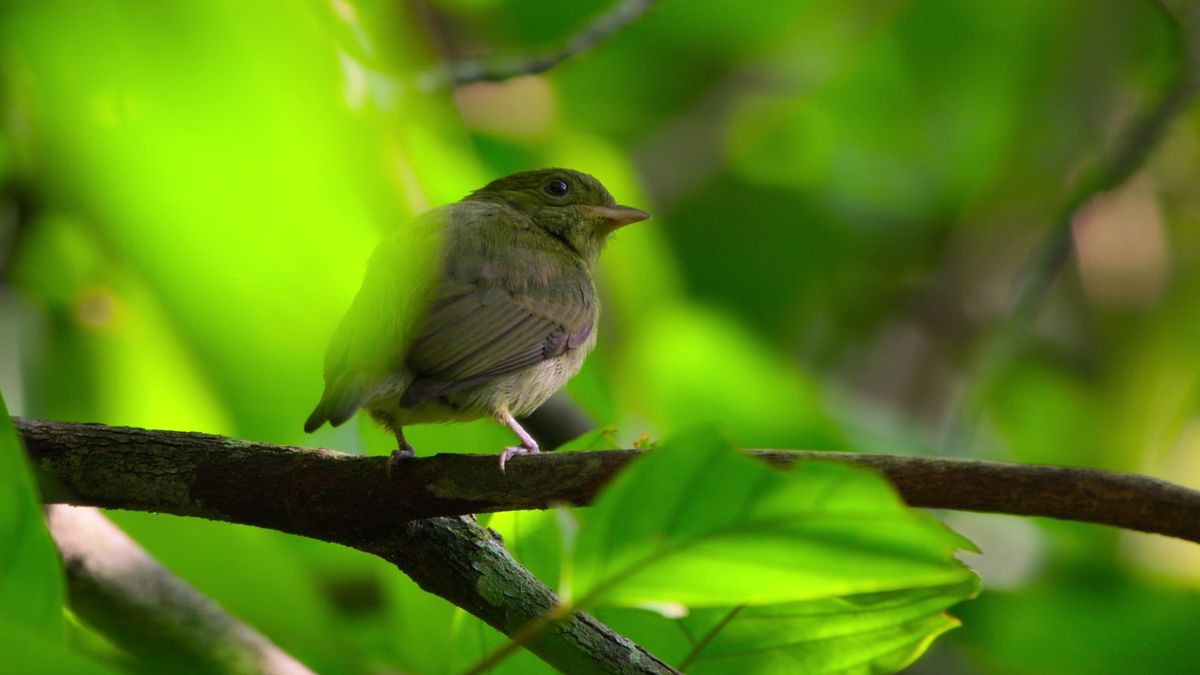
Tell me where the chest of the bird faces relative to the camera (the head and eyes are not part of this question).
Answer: to the viewer's right

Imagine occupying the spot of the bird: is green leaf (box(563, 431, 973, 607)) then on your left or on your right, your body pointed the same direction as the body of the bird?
on your right

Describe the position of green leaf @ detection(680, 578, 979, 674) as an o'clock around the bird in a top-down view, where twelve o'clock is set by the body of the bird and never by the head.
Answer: The green leaf is roughly at 2 o'clock from the bird.

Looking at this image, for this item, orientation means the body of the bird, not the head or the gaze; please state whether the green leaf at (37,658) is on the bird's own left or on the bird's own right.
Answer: on the bird's own right
